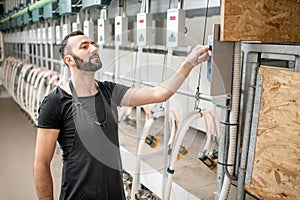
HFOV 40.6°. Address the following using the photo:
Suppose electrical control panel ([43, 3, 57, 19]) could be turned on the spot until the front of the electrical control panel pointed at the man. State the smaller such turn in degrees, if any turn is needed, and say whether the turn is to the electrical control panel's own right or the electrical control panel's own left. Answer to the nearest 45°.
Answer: approximately 45° to the electrical control panel's own left

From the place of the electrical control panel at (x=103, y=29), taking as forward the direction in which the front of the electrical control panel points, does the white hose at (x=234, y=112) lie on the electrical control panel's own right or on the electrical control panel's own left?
on the electrical control panel's own left

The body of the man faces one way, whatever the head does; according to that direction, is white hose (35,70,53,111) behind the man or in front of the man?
behind

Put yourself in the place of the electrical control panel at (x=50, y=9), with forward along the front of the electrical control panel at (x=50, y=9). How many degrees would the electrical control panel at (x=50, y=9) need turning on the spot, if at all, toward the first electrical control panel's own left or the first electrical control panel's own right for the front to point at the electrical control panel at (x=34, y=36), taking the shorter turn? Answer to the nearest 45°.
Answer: approximately 135° to the first electrical control panel's own right

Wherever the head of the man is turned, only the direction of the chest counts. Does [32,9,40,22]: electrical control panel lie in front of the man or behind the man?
behind

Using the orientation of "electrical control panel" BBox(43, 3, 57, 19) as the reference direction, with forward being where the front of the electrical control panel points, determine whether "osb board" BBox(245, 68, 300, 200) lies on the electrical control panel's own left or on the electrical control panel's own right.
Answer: on the electrical control panel's own left

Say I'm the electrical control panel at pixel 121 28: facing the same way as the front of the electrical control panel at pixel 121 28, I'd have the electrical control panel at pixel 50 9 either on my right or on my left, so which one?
on my right

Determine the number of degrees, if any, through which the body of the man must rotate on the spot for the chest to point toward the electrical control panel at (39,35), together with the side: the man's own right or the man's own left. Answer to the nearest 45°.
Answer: approximately 135° to the man's own left

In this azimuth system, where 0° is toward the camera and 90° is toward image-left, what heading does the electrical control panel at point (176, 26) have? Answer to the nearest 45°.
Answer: approximately 45°
